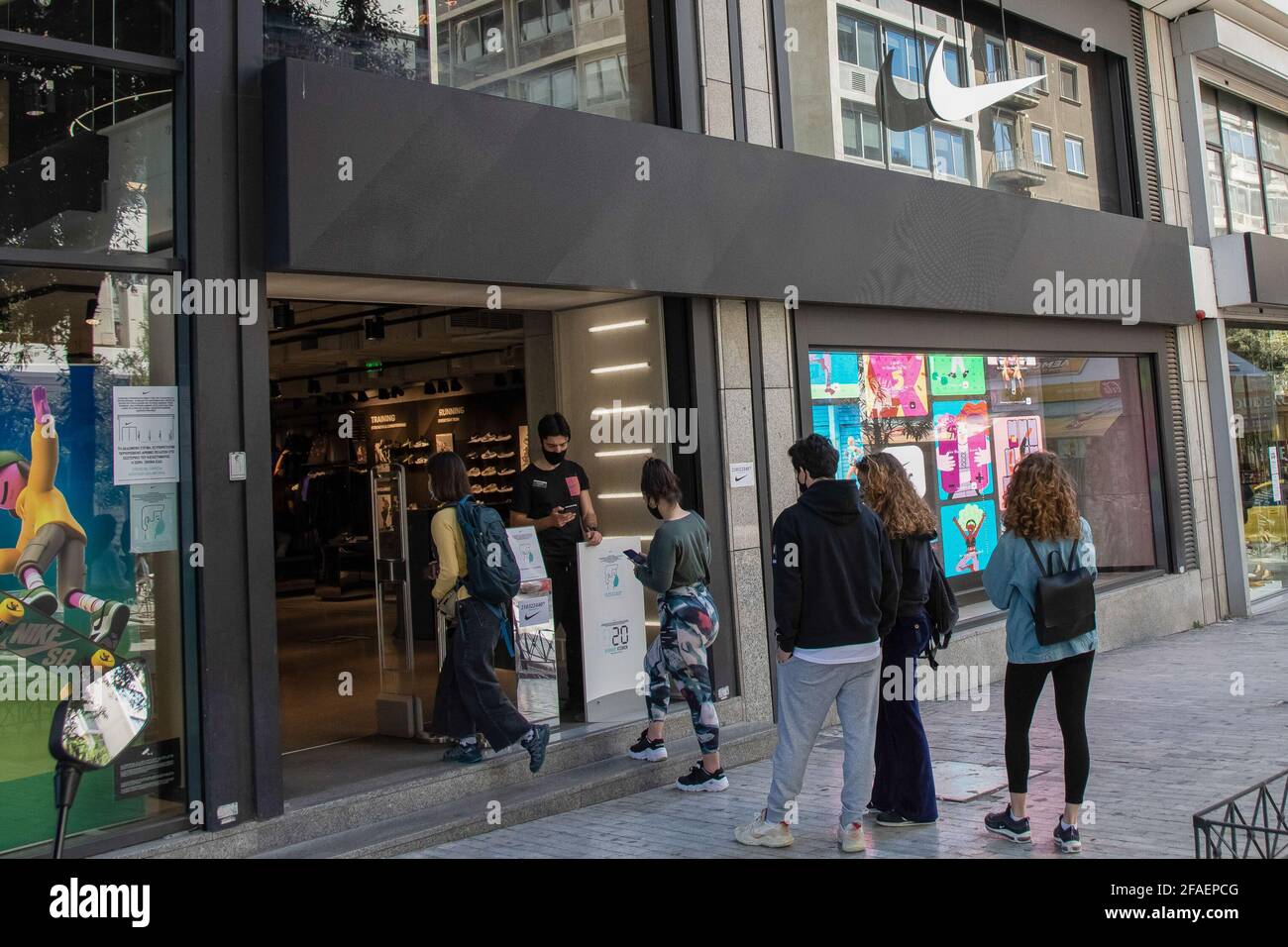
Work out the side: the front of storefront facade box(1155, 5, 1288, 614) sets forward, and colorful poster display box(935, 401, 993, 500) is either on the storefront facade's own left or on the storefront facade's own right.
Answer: on the storefront facade's own right

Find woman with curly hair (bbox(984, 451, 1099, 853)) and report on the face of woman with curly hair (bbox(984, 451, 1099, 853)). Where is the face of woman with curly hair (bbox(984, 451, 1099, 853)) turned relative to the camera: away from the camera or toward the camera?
away from the camera

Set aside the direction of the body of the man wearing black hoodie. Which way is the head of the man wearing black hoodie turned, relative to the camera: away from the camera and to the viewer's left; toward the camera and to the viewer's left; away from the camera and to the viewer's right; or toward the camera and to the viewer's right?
away from the camera and to the viewer's left

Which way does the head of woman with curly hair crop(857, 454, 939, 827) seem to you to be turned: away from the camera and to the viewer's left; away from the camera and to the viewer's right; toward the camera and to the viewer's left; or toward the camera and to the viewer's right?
away from the camera and to the viewer's left

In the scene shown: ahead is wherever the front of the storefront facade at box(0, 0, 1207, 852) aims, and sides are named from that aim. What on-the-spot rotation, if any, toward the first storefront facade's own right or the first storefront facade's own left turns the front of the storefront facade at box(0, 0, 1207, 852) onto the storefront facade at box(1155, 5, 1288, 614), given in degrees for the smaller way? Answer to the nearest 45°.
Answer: approximately 90° to the first storefront facade's own left

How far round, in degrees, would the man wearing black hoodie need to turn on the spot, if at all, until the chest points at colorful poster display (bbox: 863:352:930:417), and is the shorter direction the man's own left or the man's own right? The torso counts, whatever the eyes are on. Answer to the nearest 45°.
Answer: approximately 45° to the man's own right

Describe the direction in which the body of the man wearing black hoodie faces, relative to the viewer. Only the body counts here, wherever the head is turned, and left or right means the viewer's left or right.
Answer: facing away from the viewer and to the left of the viewer

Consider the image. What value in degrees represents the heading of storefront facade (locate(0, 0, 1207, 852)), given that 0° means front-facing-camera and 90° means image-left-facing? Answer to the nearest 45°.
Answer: approximately 315°

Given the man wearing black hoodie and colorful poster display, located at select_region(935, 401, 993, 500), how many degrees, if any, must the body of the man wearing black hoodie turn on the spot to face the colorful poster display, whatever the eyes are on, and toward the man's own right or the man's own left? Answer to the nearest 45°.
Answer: approximately 45° to the man's own right

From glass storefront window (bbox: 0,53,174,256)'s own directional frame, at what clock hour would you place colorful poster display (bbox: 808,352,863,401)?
The colorful poster display is roughly at 10 o'clock from the glass storefront window.

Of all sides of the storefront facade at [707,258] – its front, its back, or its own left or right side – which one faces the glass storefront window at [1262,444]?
left
